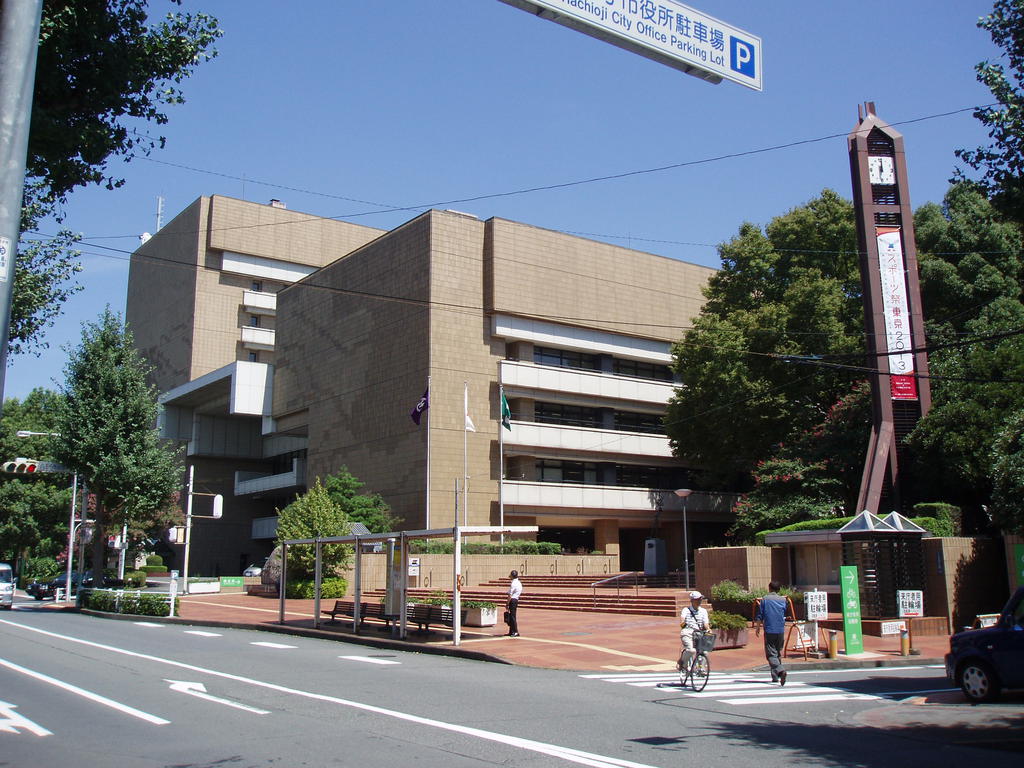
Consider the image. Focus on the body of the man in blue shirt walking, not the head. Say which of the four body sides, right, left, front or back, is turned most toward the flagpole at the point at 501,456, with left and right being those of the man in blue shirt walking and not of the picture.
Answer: front

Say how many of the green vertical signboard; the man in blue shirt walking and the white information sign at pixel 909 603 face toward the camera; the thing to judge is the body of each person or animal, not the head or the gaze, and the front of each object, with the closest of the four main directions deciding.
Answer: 2

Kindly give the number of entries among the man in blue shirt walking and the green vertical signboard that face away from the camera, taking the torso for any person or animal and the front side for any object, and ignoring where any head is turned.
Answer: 1

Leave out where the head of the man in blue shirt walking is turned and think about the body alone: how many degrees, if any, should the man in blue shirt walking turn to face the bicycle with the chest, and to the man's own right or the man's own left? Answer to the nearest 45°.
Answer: approximately 135° to the man's own left

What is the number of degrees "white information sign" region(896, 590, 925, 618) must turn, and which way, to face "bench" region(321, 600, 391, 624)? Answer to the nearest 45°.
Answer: approximately 90° to its right

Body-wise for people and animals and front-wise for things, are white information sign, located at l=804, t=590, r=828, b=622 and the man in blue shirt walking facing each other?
yes

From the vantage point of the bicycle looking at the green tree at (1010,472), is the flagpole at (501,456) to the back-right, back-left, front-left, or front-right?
front-left

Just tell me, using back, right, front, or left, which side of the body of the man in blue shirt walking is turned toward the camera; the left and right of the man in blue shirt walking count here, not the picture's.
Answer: back

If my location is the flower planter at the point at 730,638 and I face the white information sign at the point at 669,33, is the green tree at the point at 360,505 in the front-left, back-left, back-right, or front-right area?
back-right

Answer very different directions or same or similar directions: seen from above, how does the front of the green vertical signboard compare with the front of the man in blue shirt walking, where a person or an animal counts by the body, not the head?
very different directions

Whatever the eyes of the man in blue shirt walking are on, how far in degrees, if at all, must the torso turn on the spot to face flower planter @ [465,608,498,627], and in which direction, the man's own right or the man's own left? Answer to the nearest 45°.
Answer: approximately 45° to the man's own left

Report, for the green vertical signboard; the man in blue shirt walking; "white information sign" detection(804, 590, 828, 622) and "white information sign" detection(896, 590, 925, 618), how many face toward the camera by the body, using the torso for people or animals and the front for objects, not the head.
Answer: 3

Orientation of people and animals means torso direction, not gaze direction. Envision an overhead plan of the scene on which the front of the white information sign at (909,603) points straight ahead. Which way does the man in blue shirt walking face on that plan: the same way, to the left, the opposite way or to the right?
the opposite way

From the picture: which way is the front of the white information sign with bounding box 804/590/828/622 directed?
toward the camera

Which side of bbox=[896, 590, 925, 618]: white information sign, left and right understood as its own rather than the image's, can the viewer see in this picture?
front

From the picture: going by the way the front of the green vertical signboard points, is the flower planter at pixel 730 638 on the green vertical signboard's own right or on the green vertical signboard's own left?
on the green vertical signboard's own right

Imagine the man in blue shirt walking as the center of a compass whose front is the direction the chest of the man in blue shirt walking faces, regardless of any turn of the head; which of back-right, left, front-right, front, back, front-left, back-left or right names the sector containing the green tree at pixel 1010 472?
front-right

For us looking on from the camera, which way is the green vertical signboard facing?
facing the viewer

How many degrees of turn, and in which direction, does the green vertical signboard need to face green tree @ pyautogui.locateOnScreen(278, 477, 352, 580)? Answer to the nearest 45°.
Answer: approximately 135° to its right
